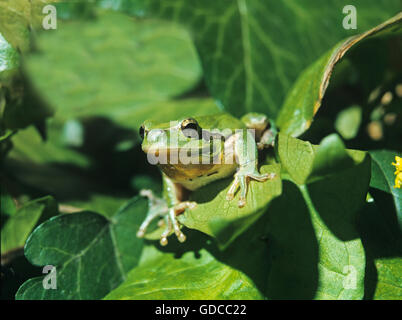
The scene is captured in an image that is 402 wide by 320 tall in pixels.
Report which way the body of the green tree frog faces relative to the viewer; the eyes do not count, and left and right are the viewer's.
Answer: facing the viewer and to the left of the viewer

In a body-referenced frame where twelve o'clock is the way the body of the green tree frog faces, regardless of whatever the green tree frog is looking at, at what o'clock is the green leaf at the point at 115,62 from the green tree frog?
The green leaf is roughly at 4 o'clock from the green tree frog.

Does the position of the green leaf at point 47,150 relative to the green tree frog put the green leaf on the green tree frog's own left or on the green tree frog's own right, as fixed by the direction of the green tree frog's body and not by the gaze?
on the green tree frog's own right
